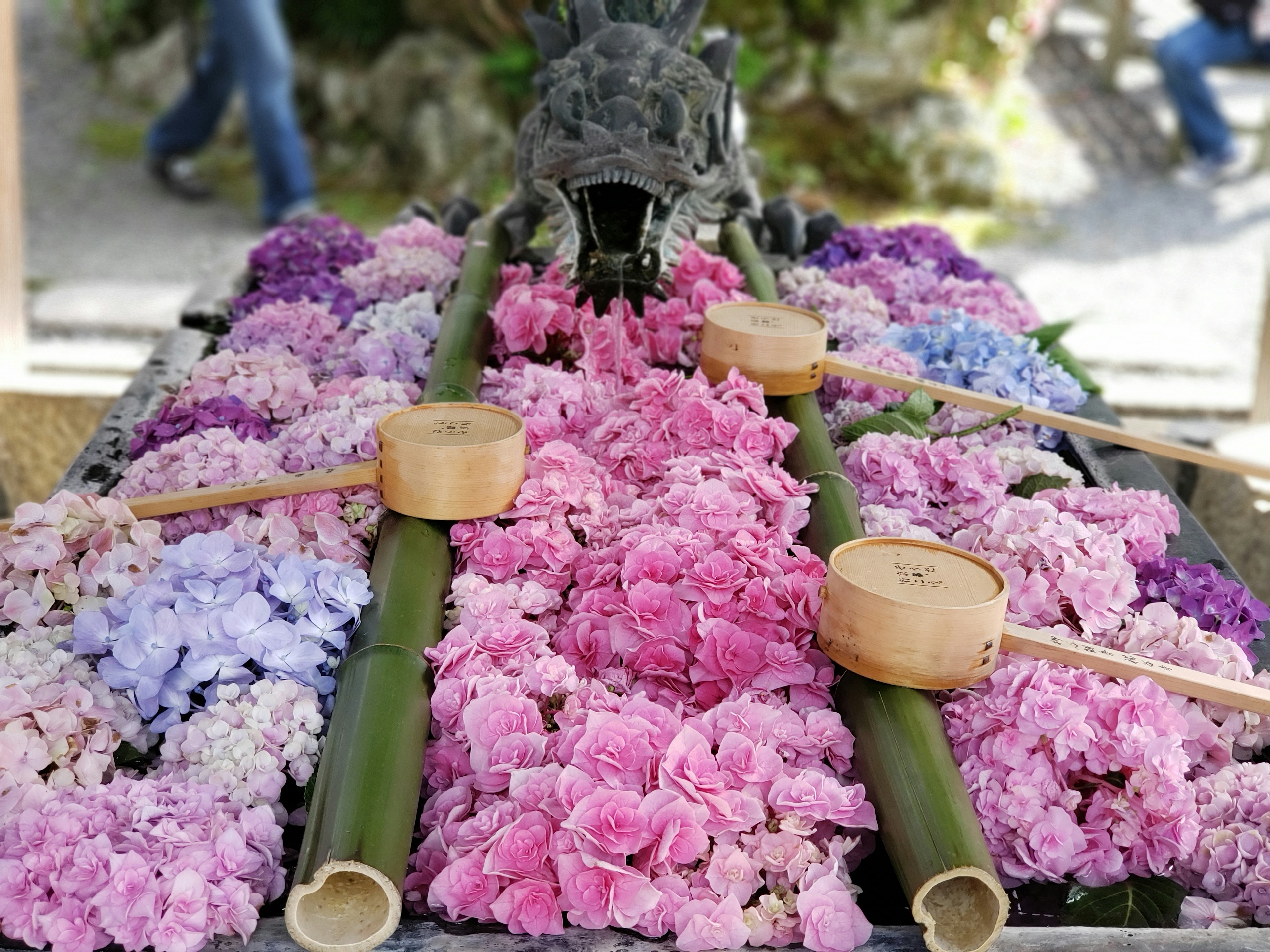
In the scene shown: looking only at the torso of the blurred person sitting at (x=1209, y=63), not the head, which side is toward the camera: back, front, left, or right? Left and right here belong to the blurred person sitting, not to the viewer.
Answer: left

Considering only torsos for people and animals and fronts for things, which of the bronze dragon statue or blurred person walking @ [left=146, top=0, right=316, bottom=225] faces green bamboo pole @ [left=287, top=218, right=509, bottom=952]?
the bronze dragon statue

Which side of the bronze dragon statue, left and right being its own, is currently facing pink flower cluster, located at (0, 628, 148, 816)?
front

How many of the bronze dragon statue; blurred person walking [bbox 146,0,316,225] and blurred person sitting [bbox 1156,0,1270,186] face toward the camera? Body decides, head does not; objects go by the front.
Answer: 1

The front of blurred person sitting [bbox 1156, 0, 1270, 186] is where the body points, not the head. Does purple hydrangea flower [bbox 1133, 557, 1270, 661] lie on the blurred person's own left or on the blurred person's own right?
on the blurred person's own left

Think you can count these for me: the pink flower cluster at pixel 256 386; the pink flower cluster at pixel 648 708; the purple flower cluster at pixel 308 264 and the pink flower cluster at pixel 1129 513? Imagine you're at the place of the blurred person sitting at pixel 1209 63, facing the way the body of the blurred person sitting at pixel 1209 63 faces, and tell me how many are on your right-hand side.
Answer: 0

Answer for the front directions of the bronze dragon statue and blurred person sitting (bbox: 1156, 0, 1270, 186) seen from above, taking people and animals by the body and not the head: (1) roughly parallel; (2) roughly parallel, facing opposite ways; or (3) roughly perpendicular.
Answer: roughly perpendicular

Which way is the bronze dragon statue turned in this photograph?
toward the camera

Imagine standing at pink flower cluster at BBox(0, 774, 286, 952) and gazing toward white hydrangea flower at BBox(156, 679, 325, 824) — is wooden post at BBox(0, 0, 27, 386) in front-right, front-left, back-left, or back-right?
front-left

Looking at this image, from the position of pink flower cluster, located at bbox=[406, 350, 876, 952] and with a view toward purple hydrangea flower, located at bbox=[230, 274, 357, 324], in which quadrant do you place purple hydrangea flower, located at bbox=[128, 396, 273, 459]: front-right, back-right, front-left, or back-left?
front-left

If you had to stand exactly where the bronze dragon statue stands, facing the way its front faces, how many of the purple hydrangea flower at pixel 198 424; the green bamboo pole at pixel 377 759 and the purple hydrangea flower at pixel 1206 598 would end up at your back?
0

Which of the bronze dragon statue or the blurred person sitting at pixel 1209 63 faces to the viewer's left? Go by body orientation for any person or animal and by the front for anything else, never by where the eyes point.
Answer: the blurred person sitting

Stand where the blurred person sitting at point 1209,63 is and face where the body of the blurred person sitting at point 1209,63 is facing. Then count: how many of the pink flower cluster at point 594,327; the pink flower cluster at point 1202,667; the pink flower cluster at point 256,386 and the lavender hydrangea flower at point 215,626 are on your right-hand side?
0

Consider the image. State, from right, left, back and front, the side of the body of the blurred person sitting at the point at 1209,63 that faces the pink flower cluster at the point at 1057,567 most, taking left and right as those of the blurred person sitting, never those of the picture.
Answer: left

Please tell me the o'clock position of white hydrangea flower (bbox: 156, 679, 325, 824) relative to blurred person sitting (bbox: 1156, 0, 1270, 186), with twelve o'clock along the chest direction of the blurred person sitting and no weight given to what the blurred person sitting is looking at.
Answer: The white hydrangea flower is roughly at 9 o'clock from the blurred person sitting.

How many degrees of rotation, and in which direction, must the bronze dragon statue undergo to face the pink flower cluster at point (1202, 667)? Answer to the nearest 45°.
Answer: approximately 45° to its left
